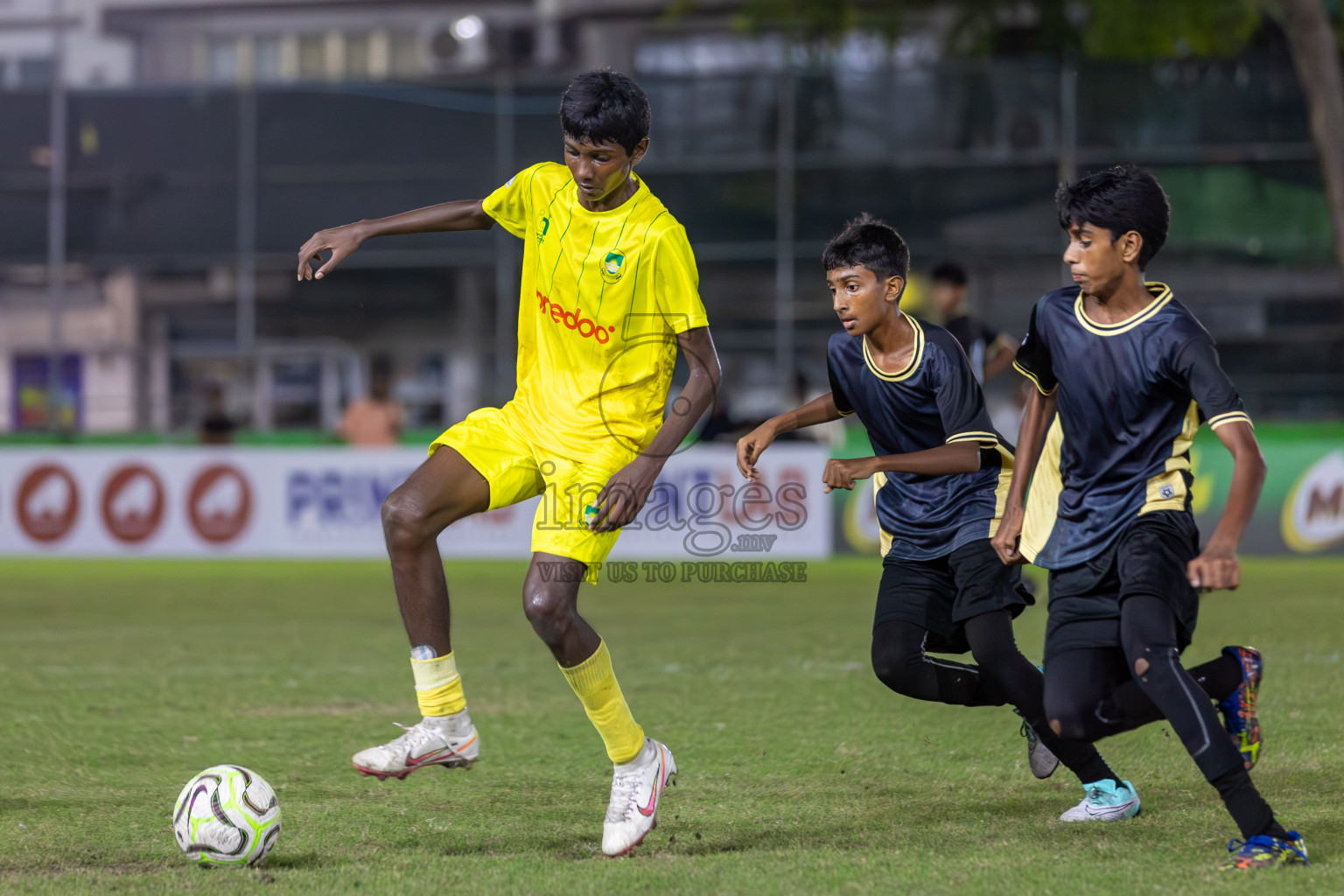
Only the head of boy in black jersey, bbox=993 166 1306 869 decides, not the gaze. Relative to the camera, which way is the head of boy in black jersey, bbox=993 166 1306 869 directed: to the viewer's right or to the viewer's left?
to the viewer's left

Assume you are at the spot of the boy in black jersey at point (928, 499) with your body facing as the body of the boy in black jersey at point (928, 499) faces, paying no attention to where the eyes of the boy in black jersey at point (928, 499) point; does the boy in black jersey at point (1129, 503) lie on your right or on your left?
on your left

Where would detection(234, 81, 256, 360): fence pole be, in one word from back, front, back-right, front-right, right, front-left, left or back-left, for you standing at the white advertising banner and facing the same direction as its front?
back

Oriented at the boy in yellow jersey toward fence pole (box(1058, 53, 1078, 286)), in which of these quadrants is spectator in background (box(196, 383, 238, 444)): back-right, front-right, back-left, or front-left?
front-left

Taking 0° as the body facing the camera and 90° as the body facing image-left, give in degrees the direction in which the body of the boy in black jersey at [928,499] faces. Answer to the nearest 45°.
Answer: approximately 45°

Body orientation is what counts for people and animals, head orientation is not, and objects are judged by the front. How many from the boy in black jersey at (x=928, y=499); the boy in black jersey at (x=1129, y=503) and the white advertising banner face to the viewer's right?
0

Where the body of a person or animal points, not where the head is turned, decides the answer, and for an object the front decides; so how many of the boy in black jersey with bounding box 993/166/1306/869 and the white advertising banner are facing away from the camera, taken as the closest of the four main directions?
0

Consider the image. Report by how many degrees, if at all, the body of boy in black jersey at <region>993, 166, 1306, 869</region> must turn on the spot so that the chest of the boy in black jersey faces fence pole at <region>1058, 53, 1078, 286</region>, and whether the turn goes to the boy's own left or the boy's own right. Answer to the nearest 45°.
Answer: approximately 135° to the boy's own right

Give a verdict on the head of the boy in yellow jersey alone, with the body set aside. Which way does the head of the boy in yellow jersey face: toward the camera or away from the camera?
toward the camera

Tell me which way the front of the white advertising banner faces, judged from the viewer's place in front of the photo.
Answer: facing the viewer

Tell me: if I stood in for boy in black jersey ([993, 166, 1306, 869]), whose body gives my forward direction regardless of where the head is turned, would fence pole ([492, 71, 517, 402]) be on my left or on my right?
on my right

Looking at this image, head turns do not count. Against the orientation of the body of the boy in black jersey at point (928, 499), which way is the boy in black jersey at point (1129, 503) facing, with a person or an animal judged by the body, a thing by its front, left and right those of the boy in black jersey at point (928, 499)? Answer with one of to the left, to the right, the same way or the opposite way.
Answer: the same way

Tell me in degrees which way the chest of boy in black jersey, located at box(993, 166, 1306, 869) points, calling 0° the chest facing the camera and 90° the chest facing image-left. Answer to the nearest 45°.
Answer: approximately 45°

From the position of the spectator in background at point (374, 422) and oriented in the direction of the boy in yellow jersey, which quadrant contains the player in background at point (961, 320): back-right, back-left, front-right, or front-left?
front-left

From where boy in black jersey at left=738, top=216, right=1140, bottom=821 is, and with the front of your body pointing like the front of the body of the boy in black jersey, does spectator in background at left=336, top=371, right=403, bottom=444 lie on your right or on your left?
on your right

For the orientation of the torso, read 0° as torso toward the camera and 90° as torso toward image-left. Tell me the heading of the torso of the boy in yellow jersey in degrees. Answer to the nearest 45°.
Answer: approximately 45°
